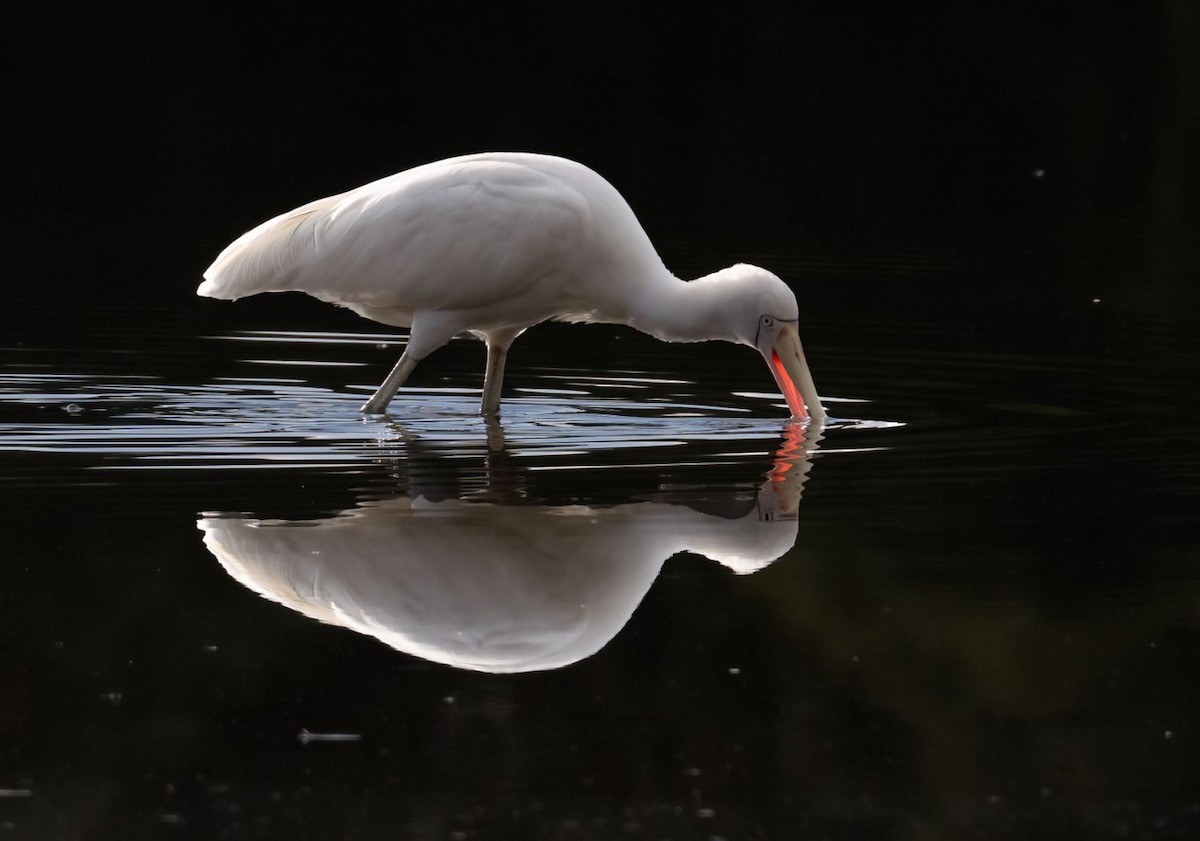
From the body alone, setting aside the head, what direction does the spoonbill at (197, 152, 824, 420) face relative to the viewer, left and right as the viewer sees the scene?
facing to the right of the viewer
